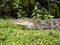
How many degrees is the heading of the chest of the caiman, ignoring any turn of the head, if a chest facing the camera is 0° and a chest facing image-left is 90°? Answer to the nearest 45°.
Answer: approximately 90°
